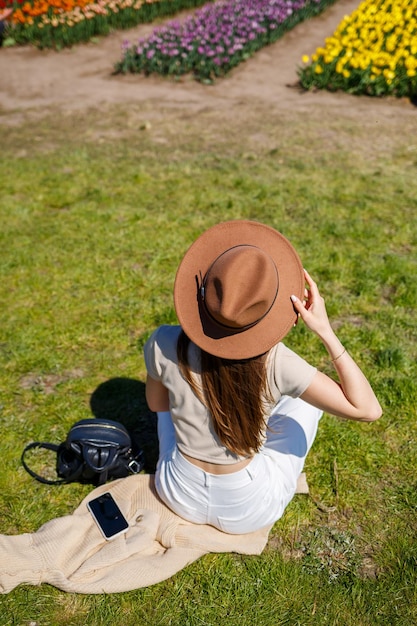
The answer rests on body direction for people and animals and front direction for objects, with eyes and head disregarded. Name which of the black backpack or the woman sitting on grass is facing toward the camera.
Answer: the black backpack

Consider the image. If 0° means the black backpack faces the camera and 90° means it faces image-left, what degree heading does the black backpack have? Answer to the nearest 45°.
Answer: approximately 0°

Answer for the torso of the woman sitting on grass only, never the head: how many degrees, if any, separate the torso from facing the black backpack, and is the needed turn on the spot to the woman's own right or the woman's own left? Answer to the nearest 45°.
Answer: approximately 45° to the woman's own left

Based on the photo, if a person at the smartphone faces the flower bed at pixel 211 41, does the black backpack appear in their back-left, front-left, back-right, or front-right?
front-left

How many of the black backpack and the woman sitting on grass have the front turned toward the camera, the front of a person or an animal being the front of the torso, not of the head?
1

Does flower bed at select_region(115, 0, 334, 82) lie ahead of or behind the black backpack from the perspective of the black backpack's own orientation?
behind

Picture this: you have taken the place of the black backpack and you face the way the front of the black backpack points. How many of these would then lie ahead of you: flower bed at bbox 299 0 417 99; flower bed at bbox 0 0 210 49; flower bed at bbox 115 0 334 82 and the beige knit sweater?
1

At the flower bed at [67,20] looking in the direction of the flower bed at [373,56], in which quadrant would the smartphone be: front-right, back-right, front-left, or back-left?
front-right

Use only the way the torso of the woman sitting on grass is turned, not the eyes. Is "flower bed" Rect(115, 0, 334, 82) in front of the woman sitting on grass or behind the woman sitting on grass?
in front

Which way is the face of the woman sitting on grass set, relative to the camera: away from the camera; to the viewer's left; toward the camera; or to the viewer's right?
away from the camera

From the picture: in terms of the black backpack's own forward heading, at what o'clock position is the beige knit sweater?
The beige knit sweater is roughly at 12 o'clock from the black backpack.

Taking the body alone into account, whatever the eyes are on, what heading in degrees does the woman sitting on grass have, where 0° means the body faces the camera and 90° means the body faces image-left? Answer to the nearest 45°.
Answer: approximately 180°

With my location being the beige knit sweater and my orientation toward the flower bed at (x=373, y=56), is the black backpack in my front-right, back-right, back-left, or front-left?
front-left

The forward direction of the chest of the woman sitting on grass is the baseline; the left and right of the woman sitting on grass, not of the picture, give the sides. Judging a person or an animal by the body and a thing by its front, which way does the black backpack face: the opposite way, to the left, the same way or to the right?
the opposite way

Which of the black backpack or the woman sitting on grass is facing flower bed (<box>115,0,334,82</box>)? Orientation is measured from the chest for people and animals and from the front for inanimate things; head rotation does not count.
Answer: the woman sitting on grass
